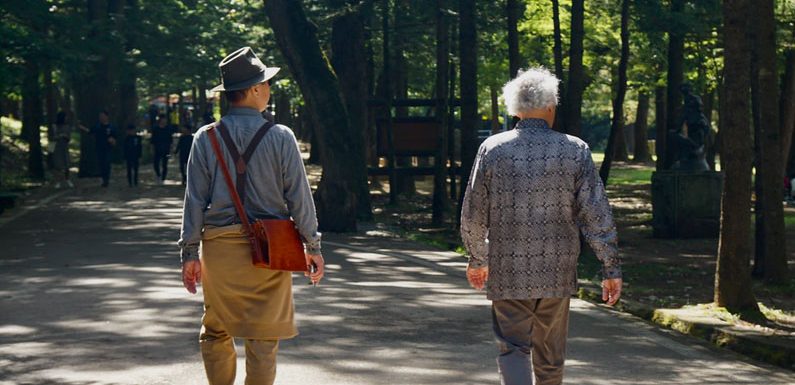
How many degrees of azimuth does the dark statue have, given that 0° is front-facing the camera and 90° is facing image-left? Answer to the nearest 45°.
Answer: approximately 90°

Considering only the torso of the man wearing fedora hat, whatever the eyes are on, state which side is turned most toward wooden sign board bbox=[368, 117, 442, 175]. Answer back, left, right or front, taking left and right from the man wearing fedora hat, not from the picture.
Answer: front

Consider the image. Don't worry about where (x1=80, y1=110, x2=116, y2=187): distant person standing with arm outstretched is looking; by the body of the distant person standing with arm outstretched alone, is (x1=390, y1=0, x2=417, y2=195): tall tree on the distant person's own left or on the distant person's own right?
on the distant person's own left

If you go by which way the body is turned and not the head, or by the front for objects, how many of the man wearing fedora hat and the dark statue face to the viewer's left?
1

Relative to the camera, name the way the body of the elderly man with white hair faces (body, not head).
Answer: away from the camera

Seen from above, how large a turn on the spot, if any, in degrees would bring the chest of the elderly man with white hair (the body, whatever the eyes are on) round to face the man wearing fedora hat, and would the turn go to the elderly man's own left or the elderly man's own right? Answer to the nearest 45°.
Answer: approximately 90° to the elderly man's own left

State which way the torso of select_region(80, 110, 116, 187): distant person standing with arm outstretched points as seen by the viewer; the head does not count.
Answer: toward the camera

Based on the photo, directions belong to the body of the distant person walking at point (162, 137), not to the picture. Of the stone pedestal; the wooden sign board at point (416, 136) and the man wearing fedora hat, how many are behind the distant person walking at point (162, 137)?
0

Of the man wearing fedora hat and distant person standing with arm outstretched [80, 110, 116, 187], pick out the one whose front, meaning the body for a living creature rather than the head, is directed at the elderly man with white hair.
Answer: the distant person standing with arm outstretched

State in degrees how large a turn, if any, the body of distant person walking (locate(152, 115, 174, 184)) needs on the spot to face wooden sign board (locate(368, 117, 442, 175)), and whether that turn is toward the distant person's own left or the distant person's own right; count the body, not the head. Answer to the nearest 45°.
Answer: approximately 45° to the distant person's own left

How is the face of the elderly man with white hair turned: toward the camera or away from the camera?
away from the camera

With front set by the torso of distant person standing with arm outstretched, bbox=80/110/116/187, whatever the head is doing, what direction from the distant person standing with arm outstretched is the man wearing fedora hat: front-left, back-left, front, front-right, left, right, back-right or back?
front

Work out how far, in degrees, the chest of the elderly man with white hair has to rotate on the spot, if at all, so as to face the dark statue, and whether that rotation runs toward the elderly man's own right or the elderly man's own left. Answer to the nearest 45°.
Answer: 0° — they already face it

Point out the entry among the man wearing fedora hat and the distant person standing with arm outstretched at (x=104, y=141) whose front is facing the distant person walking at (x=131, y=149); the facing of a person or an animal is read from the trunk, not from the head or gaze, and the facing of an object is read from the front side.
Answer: the man wearing fedora hat

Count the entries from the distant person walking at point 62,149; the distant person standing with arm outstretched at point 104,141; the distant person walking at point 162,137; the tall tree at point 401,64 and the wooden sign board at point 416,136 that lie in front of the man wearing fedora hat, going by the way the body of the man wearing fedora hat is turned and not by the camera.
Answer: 5

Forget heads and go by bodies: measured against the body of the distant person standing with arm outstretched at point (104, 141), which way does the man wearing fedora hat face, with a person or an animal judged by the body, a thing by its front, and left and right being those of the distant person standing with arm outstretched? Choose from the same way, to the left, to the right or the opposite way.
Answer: the opposite way

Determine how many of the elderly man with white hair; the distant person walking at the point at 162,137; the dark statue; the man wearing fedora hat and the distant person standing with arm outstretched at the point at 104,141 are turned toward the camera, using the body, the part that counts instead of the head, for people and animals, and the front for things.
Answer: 2

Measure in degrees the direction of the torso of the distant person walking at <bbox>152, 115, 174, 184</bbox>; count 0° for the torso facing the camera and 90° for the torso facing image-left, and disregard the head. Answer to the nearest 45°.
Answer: approximately 0°
